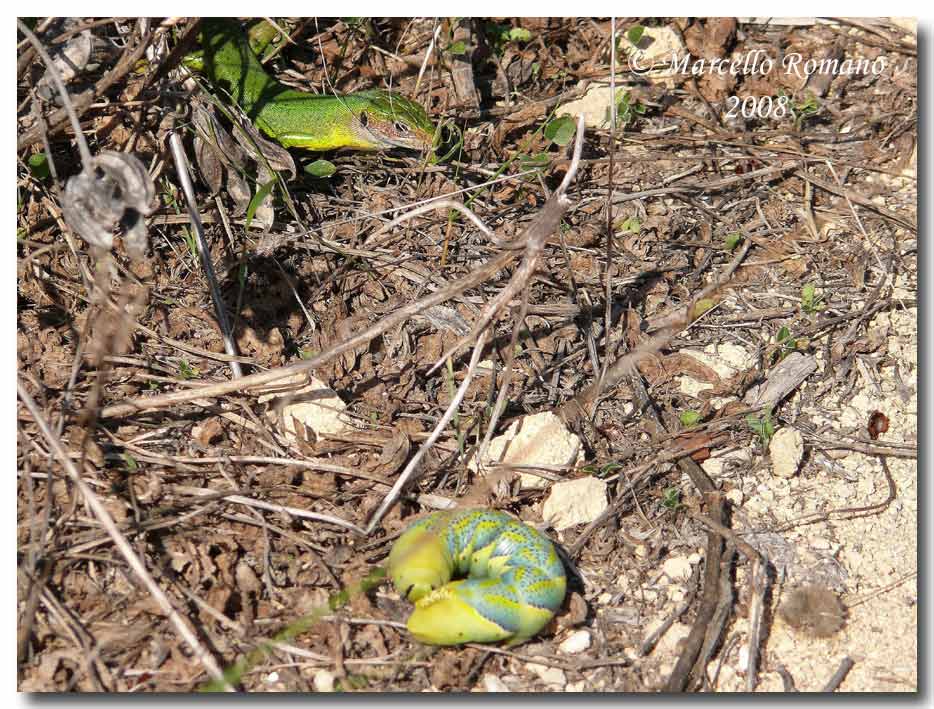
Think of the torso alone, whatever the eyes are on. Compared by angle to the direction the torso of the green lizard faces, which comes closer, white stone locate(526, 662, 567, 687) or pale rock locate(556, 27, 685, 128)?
the pale rock

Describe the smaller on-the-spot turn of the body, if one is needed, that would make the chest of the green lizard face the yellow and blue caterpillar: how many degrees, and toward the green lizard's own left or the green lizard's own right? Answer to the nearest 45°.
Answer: approximately 90° to the green lizard's own right

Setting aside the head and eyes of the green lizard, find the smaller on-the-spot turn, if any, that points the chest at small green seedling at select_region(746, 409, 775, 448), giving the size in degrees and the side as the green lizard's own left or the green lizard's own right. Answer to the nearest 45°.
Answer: approximately 45° to the green lizard's own right

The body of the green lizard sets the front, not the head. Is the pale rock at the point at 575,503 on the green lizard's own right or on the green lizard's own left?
on the green lizard's own right

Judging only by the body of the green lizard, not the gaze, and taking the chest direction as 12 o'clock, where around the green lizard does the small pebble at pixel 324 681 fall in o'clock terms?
The small pebble is roughly at 3 o'clock from the green lizard.

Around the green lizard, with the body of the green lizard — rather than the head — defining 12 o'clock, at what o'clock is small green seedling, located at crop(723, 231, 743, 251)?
The small green seedling is roughly at 1 o'clock from the green lizard.

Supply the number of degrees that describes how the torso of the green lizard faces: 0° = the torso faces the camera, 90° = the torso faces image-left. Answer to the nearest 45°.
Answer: approximately 270°

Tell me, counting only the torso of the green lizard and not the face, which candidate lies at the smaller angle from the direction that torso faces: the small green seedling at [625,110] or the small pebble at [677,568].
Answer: the small green seedling

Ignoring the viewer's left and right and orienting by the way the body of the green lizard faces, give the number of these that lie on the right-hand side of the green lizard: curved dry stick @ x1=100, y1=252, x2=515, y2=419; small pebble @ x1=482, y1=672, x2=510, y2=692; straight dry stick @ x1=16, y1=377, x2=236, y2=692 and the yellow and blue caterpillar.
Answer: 4

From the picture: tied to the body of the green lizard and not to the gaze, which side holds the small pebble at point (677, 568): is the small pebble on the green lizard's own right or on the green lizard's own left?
on the green lizard's own right
